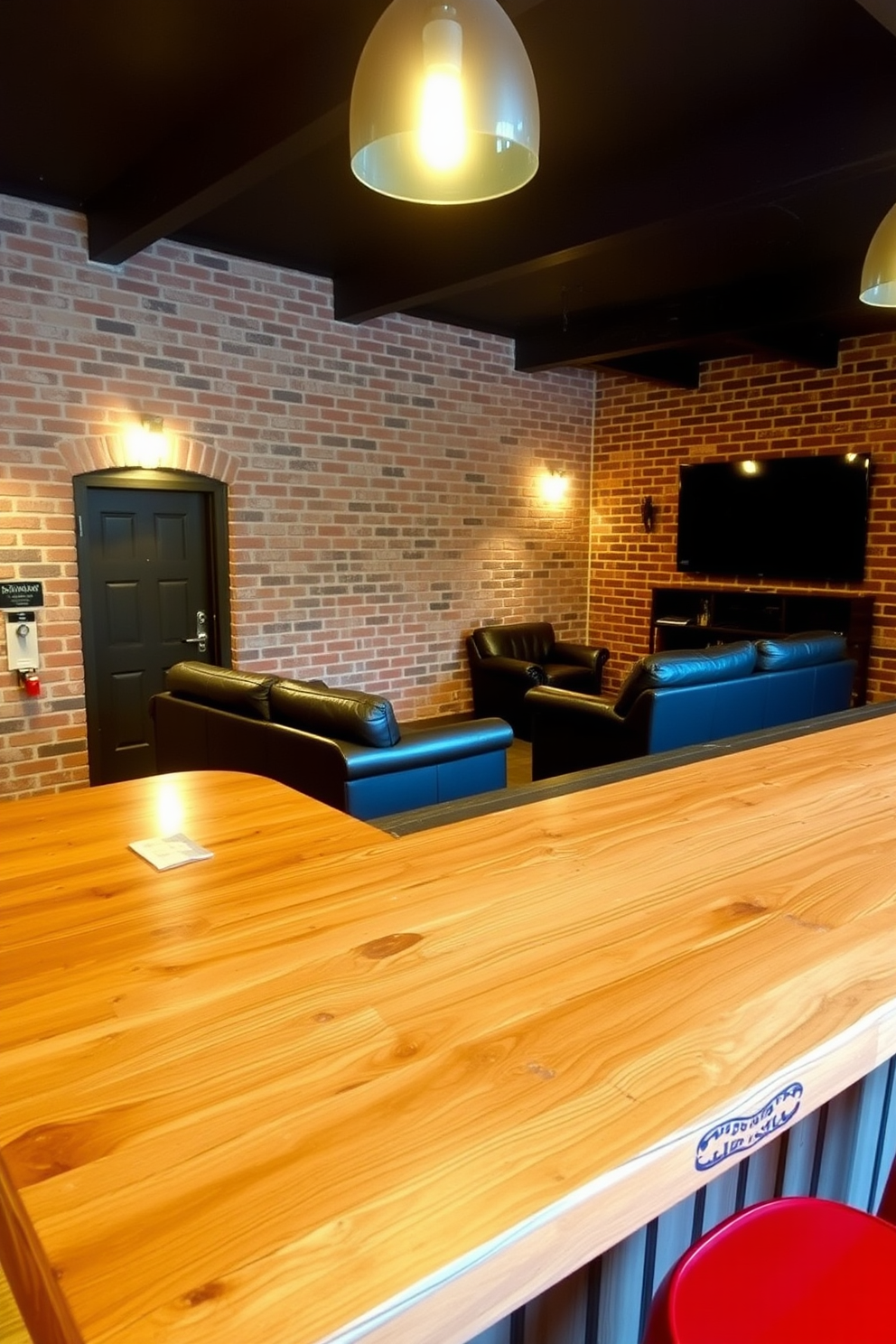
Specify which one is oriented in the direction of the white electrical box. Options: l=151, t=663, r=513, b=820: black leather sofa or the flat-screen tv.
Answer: the flat-screen tv

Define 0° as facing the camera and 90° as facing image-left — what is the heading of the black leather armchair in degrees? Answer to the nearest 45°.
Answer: approximately 315°

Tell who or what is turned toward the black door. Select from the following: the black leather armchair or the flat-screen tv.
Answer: the flat-screen tv
